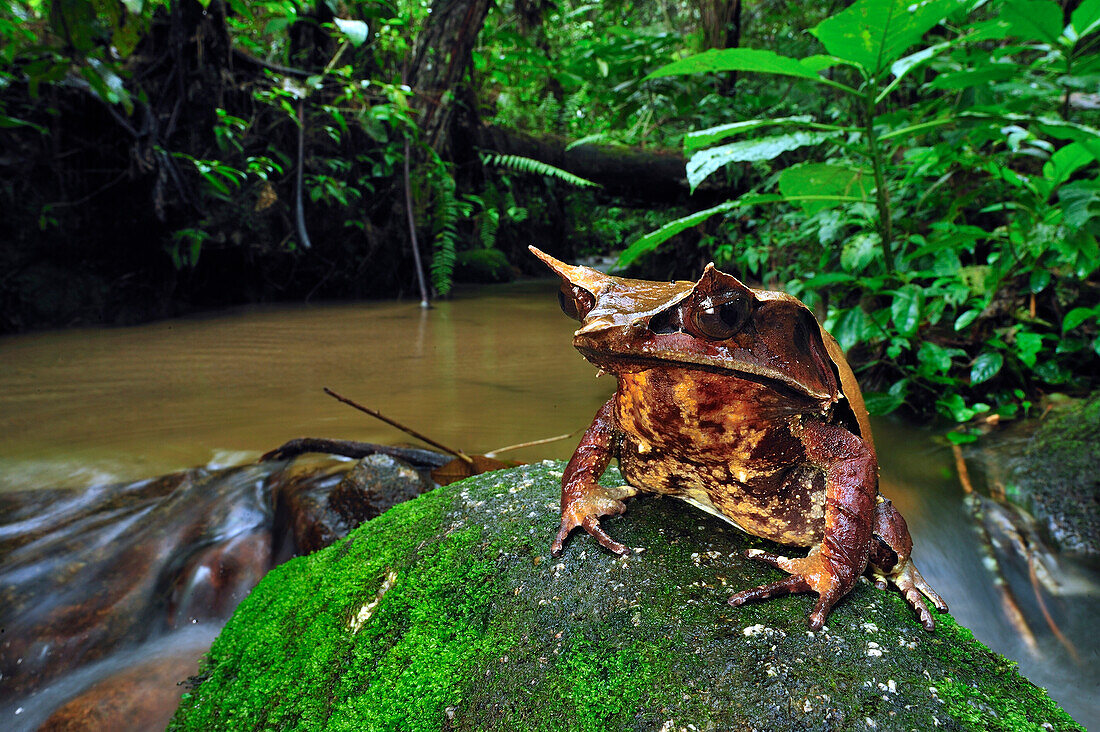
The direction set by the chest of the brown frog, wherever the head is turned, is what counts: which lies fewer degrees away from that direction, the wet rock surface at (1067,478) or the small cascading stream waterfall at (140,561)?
the small cascading stream waterfall

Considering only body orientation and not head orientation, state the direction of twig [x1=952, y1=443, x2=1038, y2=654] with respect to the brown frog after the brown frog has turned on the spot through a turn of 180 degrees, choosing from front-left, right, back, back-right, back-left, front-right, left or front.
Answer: front

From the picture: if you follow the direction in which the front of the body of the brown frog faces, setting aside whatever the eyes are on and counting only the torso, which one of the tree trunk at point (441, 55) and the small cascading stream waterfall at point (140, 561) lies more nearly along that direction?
the small cascading stream waterfall

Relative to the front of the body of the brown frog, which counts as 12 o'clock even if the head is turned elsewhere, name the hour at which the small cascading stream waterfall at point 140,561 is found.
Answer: The small cascading stream waterfall is roughly at 2 o'clock from the brown frog.

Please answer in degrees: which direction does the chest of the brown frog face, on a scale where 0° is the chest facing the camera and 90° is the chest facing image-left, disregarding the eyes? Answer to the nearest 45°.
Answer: approximately 45°

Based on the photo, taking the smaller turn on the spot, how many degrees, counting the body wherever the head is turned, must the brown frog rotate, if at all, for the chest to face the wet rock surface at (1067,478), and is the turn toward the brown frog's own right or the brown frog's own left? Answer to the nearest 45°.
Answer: approximately 180°

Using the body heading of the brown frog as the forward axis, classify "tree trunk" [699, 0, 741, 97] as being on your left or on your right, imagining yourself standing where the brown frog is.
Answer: on your right

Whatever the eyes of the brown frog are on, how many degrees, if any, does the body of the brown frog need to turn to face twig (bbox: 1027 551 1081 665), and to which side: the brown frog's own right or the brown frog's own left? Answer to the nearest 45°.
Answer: approximately 180°
